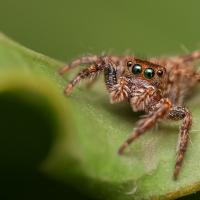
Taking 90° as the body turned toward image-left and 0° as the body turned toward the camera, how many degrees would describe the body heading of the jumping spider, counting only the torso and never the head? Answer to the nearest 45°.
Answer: approximately 45°
